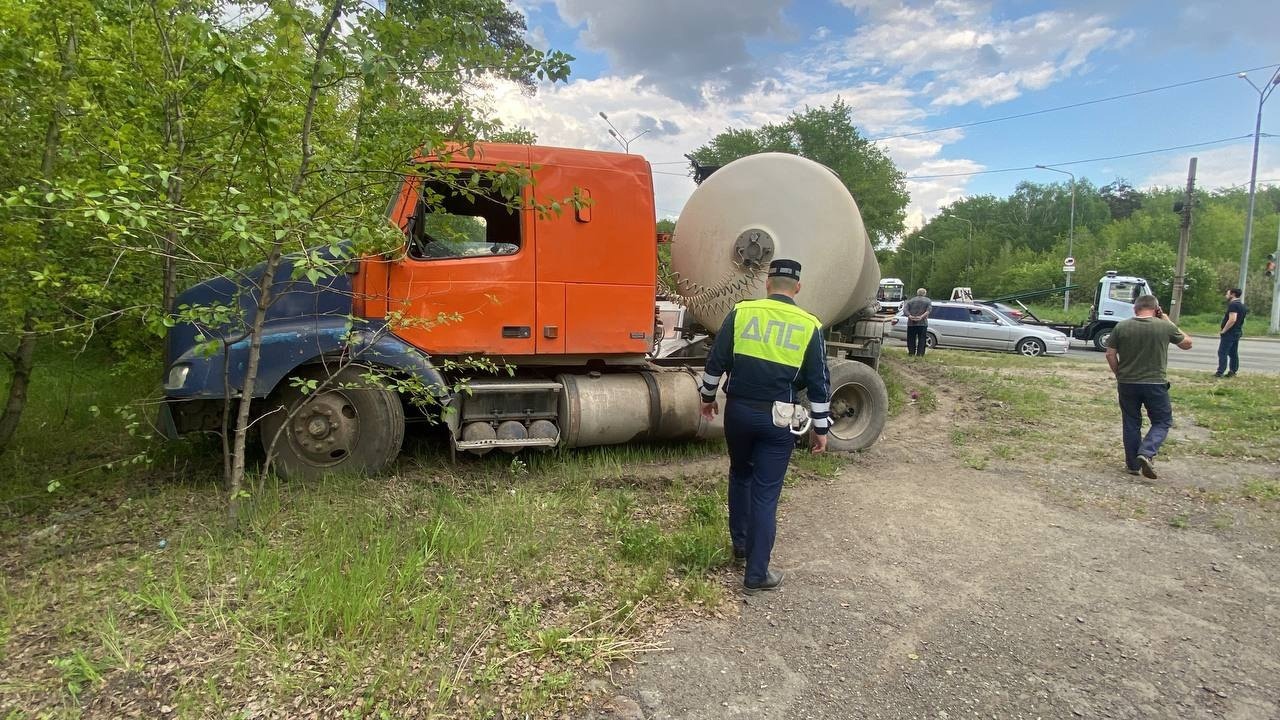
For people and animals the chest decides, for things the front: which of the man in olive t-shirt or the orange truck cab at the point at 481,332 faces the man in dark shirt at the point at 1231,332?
the man in olive t-shirt

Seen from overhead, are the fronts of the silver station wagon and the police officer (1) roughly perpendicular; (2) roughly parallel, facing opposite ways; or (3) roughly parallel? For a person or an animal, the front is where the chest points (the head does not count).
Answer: roughly perpendicular

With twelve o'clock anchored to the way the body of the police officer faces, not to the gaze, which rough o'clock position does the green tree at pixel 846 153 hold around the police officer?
The green tree is roughly at 12 o'clock from the police officer.

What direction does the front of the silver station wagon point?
to the viewer's right

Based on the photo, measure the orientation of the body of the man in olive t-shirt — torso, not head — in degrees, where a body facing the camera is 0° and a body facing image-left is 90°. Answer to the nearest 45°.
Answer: approximately 180°

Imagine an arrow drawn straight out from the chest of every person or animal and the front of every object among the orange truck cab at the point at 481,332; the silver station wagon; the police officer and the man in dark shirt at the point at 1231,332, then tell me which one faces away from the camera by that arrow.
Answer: the police officer

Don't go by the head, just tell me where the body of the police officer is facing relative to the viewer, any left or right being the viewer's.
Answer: facing away from the viewer

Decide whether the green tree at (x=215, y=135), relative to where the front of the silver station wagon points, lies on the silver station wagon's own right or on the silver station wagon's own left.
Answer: on the silver station wagon's own right

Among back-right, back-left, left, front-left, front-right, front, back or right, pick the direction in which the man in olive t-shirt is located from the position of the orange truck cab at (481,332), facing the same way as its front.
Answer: back

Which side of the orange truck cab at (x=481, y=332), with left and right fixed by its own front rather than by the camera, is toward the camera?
left

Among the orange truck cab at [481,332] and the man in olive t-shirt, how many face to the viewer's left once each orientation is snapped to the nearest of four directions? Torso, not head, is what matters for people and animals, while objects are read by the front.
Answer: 1

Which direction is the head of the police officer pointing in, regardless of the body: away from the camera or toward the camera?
away from the camera
